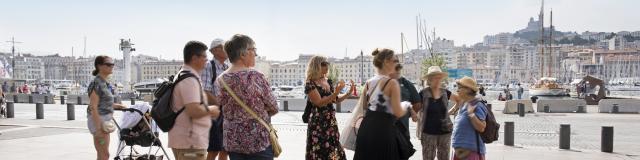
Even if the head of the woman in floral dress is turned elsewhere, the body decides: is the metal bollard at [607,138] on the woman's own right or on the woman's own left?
on the woman's own left

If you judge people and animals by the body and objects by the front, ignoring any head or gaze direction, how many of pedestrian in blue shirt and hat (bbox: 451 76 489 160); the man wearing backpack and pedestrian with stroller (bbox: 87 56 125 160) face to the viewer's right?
2

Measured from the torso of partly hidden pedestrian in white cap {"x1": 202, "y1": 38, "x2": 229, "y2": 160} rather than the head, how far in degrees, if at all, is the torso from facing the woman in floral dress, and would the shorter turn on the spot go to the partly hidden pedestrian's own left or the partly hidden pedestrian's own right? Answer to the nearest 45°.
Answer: approximately 45° to the partly hidden pedestrian's own left

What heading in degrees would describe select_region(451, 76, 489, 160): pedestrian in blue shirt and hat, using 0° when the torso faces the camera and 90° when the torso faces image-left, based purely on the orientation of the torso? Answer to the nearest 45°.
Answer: approximately 90°

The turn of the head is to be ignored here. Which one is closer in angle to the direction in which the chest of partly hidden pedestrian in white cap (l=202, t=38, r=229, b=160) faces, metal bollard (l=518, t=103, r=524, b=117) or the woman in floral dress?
the woman in floral dress

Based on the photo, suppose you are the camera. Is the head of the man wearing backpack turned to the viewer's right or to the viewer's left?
to the viewer's right

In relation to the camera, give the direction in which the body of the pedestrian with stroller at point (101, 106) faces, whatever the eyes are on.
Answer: to the viewer's right

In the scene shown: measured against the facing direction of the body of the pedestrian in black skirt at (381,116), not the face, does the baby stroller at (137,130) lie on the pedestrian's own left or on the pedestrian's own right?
on the pedestrian's own left

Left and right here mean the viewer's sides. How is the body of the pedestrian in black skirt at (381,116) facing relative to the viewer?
facing away from the viewer and to the right of the viewer

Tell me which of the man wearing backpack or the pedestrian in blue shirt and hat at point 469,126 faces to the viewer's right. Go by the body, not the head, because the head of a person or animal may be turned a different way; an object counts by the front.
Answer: the man wearing backpack

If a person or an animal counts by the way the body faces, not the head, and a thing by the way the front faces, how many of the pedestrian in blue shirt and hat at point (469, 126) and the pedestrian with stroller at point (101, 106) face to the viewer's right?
1

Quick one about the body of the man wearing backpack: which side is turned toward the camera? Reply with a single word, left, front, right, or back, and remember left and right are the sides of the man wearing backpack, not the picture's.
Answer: right

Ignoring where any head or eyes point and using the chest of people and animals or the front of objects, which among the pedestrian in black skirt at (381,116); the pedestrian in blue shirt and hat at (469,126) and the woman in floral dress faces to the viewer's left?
the pedestrian in blue shirt and hat at (469,126)
